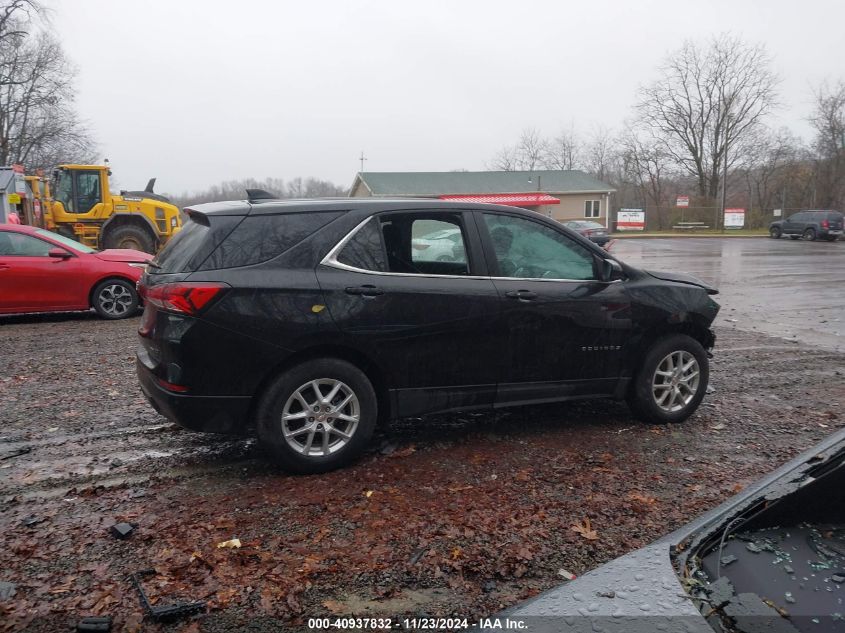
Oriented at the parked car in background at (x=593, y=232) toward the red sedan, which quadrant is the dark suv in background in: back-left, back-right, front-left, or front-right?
back-left

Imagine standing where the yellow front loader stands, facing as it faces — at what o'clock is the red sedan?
The red sedan is roughly at 9 o'clock from the yellow front loader.

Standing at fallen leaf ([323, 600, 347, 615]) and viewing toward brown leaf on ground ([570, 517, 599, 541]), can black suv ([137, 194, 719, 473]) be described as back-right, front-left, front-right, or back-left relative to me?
front-left

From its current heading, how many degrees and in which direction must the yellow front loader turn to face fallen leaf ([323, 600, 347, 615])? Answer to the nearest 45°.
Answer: approximately 90° to its left

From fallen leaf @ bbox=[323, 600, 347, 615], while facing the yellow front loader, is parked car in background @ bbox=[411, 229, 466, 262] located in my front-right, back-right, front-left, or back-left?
front-right

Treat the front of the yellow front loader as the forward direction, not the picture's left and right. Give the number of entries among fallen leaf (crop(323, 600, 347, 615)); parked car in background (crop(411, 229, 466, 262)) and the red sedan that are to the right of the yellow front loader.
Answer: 0

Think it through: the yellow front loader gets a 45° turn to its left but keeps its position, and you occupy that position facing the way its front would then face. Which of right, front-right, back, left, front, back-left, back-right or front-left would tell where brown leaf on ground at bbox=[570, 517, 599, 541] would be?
front-left

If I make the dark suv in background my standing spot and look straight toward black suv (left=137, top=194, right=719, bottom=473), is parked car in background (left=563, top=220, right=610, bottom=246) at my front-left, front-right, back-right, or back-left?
front-right

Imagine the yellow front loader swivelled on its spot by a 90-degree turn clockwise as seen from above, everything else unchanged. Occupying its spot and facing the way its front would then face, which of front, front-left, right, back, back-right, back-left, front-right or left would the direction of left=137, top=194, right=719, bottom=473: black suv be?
back

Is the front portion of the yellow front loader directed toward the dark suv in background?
no

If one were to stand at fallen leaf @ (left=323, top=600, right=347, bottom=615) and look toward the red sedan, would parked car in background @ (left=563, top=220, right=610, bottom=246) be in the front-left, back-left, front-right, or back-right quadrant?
front-right

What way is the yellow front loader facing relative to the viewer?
to the viewer's left

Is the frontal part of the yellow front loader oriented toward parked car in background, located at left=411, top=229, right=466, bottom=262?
no
